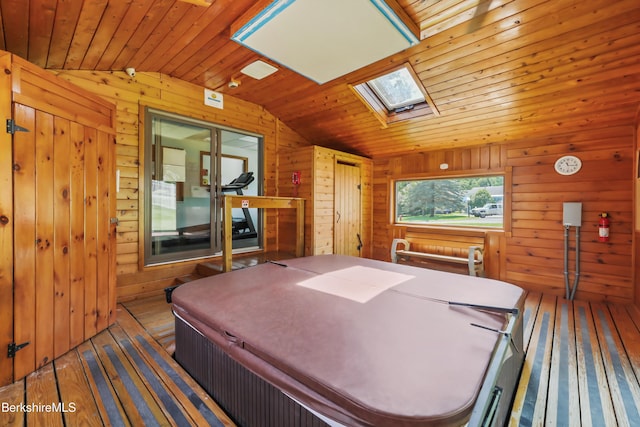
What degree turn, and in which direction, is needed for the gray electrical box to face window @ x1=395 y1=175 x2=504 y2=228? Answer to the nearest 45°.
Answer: approximately 90° to its right

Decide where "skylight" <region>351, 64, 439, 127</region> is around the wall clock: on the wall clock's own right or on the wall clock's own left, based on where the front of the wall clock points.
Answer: on the wall clock's own right

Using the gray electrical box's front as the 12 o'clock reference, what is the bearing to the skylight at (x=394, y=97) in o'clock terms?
The skylight is roughly at 2 o'clock from the gray electrical box.

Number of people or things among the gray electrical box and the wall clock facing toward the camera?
2

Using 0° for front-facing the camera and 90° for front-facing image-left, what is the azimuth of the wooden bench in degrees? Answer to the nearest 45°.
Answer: approximately 45°

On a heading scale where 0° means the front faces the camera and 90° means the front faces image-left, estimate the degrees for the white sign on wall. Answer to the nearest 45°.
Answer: approximately 315°

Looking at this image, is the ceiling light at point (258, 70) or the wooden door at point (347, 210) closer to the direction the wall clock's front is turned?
the ceiling light

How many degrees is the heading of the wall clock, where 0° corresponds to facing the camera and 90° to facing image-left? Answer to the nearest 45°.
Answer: approximately 0°
